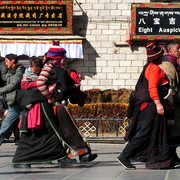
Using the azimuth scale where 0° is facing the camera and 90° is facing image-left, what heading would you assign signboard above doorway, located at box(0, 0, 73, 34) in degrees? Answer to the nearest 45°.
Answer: approximately 0°

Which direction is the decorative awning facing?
toward the camera

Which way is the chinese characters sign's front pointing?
toward the camera

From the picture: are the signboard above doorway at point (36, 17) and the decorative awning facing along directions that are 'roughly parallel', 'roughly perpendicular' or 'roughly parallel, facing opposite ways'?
roughly parallel

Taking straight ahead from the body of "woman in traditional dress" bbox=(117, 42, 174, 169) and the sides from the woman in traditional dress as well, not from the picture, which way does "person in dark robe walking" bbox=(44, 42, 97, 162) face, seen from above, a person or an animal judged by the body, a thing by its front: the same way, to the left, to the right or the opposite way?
the same way

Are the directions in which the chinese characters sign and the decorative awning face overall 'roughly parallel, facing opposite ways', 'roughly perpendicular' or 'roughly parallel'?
roughly parallel
